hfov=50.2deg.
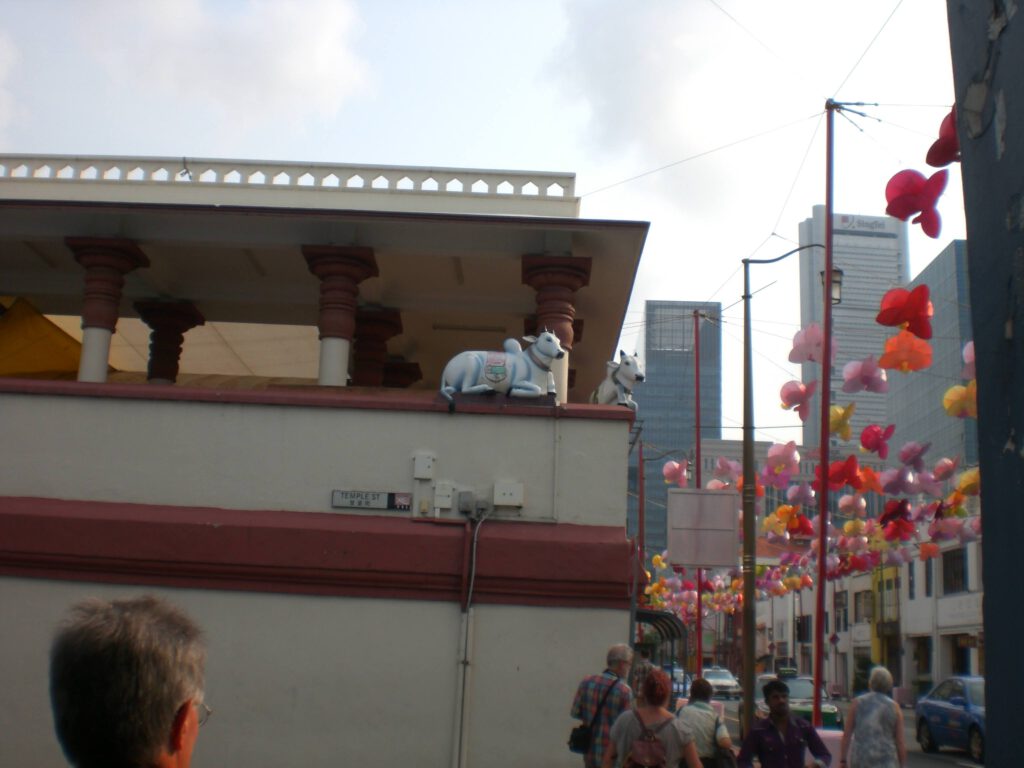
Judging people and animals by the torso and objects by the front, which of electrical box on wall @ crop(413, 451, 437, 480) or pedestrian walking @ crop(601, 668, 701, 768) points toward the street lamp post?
the pedestrian walking

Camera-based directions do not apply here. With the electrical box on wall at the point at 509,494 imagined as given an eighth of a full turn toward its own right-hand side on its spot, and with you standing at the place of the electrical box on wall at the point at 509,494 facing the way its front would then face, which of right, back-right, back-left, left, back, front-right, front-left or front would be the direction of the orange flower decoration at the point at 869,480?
back

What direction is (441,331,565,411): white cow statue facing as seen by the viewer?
to the viewer's right

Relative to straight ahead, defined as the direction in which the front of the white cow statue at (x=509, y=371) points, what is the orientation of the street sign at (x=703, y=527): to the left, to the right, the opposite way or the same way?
to the left

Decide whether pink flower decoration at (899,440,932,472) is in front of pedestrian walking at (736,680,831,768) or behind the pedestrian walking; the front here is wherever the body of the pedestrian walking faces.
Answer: behind

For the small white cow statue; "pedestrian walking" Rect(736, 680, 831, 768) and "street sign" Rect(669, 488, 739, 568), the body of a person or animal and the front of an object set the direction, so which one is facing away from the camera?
the street sign

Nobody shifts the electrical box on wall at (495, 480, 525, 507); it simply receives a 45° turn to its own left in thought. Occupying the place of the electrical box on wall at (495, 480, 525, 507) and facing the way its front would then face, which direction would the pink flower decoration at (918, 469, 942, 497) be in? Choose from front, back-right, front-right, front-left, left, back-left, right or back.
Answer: left

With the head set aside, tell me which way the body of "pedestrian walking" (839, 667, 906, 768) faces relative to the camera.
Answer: away from the camera

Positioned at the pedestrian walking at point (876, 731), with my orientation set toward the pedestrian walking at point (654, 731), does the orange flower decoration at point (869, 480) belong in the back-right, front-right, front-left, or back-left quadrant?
back-right
